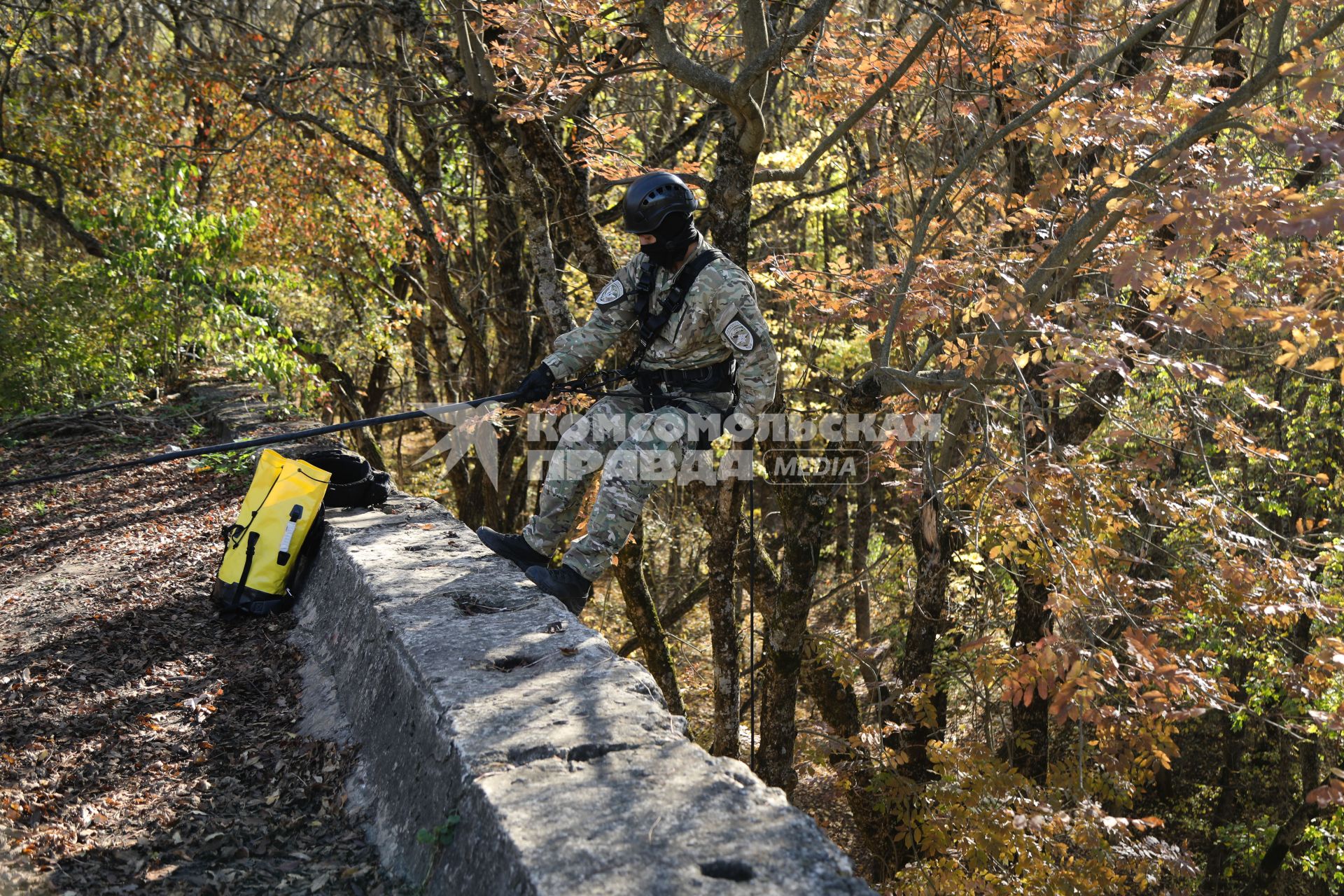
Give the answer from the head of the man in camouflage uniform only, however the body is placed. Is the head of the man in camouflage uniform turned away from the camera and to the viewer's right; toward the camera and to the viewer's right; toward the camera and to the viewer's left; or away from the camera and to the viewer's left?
toward the camera and to the viewer's left

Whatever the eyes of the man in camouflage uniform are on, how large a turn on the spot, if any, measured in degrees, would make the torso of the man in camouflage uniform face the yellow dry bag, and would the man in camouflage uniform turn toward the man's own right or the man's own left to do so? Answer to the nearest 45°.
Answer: approximately 45° to the man's own right

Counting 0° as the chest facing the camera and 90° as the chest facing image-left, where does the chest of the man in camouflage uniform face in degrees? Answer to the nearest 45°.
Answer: approximately 45°
